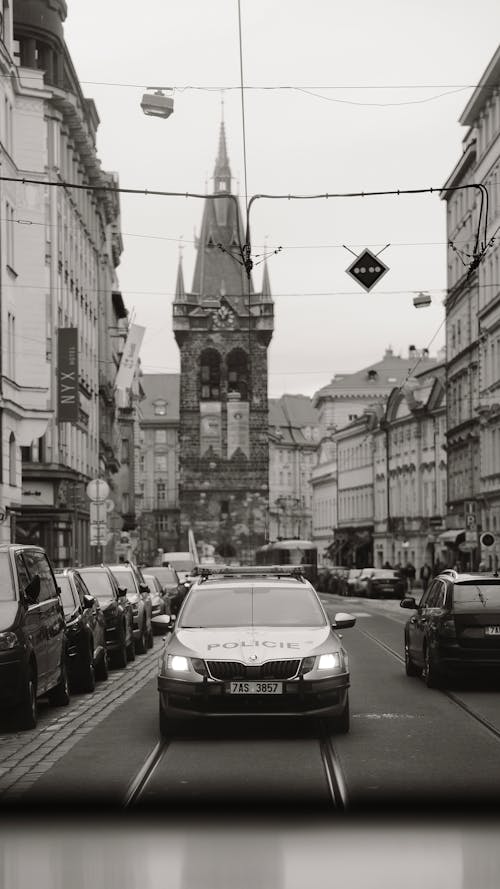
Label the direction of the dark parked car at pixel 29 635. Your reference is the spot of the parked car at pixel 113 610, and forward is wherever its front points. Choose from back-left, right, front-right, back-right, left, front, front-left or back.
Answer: front

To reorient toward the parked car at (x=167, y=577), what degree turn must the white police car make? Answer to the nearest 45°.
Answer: approximately 180°

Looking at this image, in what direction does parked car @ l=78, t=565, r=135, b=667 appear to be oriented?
toward the camera

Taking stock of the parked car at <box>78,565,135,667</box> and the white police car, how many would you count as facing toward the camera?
2

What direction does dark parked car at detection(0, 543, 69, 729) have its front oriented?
toward the camera

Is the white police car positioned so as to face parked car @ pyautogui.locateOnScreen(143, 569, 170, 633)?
no

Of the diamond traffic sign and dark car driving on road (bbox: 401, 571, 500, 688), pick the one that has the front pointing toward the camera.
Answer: the diamond traffic sign

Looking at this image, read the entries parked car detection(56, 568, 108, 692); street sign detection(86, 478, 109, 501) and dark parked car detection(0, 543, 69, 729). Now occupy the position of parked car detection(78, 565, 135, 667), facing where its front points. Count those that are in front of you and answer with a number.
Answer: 2

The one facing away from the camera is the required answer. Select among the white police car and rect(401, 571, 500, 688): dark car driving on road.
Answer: the dark car driving on road

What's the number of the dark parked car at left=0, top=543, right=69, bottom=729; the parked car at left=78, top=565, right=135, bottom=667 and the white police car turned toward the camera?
3

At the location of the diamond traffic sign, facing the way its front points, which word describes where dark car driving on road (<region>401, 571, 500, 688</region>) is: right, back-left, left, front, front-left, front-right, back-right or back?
front

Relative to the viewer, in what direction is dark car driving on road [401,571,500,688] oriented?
away from the camera

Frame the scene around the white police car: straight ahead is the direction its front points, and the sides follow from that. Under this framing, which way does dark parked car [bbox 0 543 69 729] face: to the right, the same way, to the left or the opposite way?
the same way

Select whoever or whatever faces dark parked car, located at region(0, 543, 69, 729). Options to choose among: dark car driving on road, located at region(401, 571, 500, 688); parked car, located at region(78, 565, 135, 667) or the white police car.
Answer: parked car, located at region(78, 565, 135, 667)

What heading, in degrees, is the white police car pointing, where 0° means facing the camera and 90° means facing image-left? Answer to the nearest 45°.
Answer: approximately 0°

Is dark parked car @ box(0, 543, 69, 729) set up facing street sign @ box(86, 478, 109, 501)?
no

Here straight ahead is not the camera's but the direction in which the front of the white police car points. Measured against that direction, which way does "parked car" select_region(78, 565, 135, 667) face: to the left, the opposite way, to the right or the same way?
the same way

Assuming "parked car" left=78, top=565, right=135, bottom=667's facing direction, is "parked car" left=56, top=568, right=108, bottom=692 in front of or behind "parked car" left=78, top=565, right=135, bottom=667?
in front

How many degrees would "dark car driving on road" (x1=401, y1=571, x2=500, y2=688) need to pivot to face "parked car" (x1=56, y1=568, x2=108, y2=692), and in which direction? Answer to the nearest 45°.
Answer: approximately 90° to its left

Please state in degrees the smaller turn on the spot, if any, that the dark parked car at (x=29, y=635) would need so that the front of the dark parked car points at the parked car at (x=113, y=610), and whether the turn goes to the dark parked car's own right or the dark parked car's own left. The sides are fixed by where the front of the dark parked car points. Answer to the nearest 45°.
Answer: approximately 180°

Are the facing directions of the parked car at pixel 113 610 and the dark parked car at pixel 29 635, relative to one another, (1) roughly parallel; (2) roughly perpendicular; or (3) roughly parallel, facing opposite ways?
roughly parallel

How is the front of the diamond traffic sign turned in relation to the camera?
facing the viewer

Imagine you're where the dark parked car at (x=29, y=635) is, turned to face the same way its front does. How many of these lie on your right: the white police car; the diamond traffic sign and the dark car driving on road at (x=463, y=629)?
0
